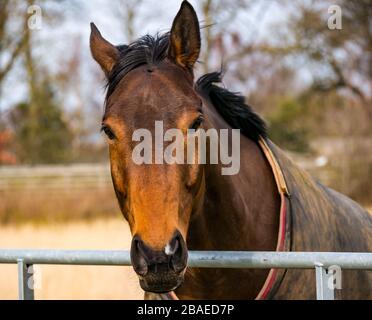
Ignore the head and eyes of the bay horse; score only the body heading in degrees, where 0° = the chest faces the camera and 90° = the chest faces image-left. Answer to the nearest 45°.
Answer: approximately 45°
